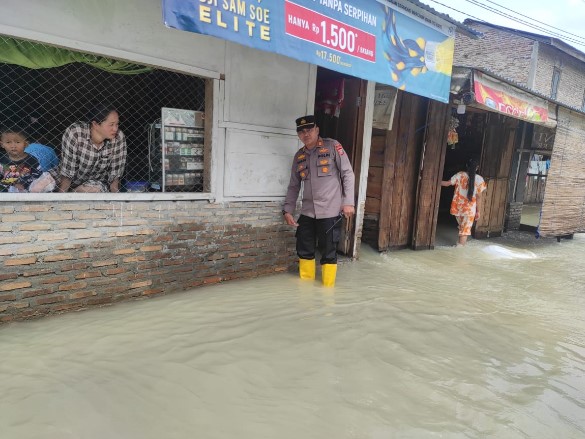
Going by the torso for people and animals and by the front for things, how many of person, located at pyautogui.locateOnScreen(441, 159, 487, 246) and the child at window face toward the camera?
1

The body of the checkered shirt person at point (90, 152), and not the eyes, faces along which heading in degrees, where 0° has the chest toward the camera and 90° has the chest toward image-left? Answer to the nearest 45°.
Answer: approximately 315°

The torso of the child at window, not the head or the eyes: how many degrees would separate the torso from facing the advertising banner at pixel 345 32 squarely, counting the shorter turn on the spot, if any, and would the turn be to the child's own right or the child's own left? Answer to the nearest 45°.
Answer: approximately 90° to the child's own left

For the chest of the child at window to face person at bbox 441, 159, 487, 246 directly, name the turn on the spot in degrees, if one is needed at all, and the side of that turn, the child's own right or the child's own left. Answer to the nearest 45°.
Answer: approximately 90° to the child's own left

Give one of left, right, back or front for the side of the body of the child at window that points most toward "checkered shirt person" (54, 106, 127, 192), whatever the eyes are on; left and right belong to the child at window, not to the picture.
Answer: left
